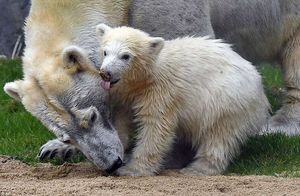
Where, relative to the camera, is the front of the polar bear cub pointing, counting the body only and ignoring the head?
to the viewer's left
